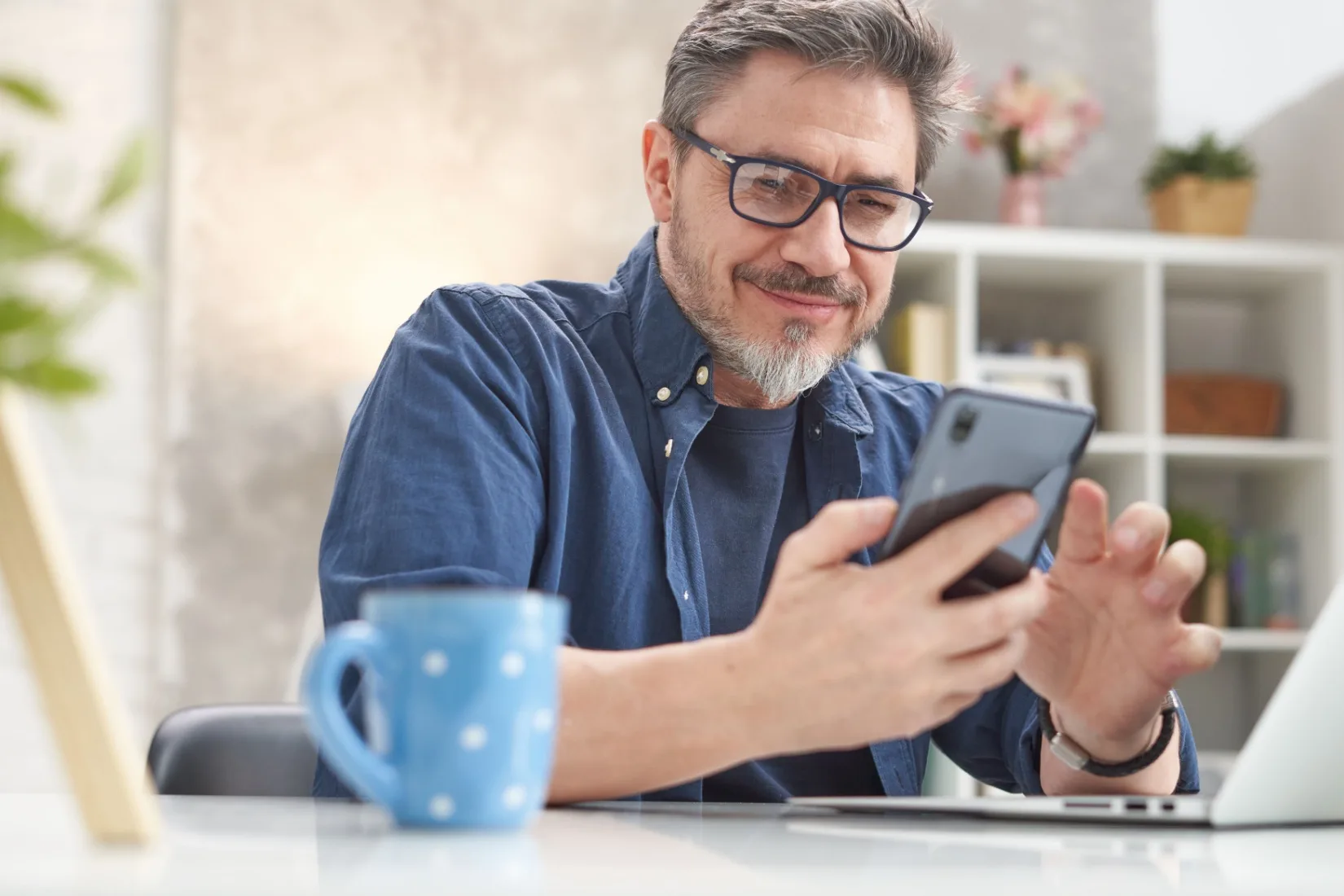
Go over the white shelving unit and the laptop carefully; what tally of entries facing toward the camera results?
1

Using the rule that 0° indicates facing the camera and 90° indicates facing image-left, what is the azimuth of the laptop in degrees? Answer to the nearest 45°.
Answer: approximately 135°

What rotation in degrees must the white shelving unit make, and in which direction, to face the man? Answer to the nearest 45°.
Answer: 0° — it already faces them

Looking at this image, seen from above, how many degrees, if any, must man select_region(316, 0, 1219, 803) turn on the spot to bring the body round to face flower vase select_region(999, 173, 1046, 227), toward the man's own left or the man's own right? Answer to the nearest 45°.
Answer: approximately 135° to the man's own left

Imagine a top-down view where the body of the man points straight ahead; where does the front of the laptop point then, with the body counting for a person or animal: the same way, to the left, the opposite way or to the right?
the opposite way

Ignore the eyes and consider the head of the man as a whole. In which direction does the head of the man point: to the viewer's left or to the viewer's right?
to the viewer's right

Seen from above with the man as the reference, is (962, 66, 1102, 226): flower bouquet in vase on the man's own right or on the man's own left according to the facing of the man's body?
on the man's own left
